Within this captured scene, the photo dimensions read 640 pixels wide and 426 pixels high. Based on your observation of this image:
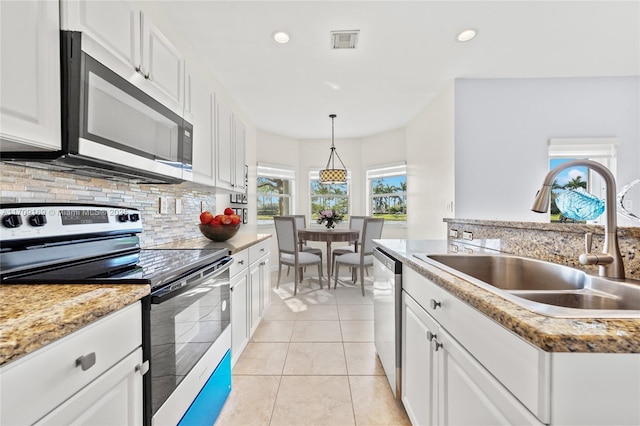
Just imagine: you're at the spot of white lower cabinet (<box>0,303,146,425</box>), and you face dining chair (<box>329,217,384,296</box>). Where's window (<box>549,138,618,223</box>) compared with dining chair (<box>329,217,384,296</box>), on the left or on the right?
right

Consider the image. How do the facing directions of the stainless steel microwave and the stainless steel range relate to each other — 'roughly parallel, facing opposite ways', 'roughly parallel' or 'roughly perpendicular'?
roughly parallel

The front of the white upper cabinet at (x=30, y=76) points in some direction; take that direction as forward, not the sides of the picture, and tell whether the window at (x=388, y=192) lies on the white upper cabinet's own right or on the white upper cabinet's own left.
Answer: on the white upper cabinet's own left

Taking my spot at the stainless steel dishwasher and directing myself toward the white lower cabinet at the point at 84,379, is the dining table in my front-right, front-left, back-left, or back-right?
back-right

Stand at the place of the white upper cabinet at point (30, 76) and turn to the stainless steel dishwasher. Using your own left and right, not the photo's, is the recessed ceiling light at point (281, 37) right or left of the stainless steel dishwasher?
left

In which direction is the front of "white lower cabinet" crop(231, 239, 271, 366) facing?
to the viewer's right

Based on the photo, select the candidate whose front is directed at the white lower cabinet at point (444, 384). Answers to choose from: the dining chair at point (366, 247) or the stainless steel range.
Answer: the stainless steel range

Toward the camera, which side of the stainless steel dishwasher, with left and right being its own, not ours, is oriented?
left

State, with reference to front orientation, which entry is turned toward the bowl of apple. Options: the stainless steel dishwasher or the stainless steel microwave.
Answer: the stainless steel dishwasher

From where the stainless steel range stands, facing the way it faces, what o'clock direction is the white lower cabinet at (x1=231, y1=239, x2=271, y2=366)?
The white lower cabinet is roughly at 9 o'clock from the stainless steel range.

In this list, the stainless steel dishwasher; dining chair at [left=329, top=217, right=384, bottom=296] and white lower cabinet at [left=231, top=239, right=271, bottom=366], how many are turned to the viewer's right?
1

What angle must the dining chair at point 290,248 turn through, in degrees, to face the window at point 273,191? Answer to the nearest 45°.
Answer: approximately 45° to its left

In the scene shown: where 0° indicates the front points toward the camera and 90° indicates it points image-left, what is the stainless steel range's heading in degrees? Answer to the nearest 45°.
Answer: approximately 315°

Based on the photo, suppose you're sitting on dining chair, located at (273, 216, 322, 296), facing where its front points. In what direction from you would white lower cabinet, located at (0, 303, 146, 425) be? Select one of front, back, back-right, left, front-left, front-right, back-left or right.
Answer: back-right

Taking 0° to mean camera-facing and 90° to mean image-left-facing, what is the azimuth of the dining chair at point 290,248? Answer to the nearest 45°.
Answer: approximately 225°

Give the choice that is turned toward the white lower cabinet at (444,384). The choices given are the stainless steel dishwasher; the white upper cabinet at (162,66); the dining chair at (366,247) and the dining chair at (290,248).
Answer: the white upper cabinet

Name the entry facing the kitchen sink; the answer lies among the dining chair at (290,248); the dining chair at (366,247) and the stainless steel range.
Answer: the stainless steel range

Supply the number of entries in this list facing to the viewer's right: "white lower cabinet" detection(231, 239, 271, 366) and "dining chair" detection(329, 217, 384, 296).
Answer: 1

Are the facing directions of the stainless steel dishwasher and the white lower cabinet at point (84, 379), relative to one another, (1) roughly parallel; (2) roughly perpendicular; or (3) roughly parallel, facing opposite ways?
roughly parallel, facing opposite ways

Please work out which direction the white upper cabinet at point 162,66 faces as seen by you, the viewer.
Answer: facing the viewer and to the right of the viewer

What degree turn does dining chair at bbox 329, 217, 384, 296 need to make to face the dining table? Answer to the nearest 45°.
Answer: approximately 45° to its left
